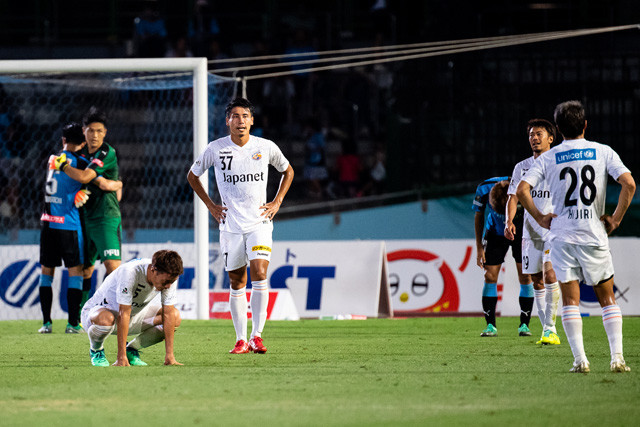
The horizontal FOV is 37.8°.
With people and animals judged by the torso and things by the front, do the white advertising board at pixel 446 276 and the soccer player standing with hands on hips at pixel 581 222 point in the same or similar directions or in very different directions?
very different directions

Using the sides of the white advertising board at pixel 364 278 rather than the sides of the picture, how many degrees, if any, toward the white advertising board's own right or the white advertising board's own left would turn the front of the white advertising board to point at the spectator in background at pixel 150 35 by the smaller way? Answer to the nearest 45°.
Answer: approximately 135° to the white advertising board's own right

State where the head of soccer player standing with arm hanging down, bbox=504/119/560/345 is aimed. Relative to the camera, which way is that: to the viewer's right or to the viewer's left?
to the viewer's left

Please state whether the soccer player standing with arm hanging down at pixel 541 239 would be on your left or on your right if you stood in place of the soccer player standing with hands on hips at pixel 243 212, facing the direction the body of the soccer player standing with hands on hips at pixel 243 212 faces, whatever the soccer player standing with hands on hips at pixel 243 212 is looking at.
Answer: on your left

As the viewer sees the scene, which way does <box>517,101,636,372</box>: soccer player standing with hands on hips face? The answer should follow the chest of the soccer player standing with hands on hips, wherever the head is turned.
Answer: away from the camera

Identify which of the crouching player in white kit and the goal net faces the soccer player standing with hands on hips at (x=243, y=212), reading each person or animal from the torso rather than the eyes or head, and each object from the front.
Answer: the goal net

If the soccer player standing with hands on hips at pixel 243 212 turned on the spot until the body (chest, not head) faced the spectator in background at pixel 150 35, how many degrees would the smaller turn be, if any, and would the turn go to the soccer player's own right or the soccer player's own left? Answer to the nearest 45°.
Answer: approximately 180°

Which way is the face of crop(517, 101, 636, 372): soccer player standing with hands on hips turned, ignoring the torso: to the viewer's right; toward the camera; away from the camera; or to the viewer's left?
away from the camera

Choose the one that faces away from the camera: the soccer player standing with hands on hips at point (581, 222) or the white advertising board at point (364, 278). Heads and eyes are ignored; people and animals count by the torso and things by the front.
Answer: the soccer player standing with hands on hips

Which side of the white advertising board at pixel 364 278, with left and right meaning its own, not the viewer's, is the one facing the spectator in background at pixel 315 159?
back
